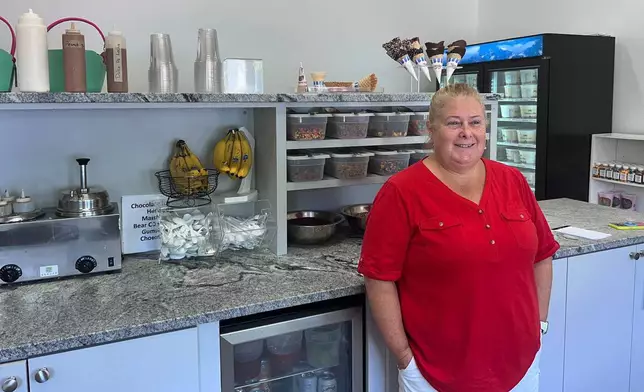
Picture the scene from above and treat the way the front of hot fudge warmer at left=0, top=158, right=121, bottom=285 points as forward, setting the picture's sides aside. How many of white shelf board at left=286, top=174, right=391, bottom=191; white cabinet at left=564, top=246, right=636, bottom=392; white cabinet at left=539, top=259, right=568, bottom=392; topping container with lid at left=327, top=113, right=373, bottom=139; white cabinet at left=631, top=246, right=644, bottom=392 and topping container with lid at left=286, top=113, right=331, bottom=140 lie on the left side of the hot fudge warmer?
6

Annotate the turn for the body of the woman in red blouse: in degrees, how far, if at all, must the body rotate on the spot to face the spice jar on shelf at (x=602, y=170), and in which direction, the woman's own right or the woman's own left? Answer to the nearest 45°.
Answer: approximately 135° to the woman's own left

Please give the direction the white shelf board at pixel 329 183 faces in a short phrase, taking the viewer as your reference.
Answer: facing the viewer

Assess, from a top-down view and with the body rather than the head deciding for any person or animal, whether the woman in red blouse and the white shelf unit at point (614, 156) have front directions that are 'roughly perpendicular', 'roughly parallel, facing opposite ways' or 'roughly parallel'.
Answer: roughly perpendicular

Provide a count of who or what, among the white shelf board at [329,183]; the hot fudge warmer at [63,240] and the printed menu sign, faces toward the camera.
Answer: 3

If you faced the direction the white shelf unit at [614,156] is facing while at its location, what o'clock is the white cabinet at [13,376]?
The white cabinet is roughly at 11 o'clock from the white shelf unit.

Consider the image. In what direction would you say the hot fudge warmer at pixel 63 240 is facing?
toward the camera

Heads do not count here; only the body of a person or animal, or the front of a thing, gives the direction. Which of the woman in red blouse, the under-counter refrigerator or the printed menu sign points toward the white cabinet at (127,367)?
the printed menu sign

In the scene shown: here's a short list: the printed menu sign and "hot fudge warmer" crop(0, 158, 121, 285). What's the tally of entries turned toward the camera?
2

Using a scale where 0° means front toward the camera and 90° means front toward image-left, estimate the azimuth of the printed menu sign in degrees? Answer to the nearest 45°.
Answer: approximately 0°

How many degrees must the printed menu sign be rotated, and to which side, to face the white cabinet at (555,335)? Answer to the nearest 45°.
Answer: approximately 90° to its left

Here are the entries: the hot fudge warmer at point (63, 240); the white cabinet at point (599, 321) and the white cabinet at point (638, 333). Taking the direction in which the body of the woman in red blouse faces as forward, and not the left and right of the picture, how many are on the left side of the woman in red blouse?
2

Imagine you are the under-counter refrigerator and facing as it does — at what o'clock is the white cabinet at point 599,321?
The white cabinet is roughly at 10 o'clock from the under-counter refrigerator.

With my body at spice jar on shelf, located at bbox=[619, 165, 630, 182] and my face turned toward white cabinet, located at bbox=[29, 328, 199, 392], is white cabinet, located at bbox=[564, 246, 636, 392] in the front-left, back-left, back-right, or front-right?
front-left

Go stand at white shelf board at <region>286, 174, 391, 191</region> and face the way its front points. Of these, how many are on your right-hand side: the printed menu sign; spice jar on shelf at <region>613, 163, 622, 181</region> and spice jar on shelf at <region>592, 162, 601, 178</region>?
1
